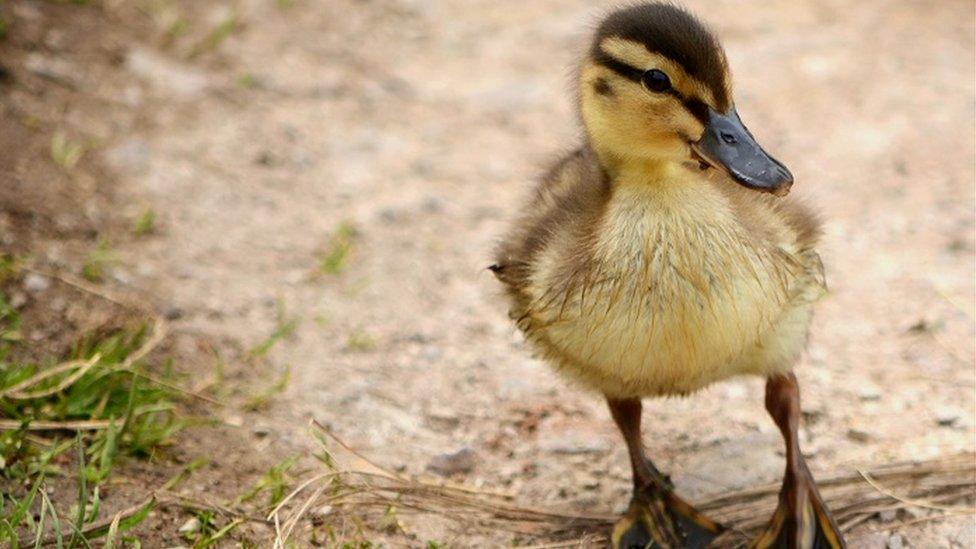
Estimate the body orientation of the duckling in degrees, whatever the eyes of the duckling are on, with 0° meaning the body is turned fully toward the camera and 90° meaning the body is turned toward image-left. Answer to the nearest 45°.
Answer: approximately 0°

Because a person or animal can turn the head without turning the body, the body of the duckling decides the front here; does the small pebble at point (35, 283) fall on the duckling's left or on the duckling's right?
on the duckling's right

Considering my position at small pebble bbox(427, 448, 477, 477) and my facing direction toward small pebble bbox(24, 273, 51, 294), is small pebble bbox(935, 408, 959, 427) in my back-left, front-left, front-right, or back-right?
back-right
